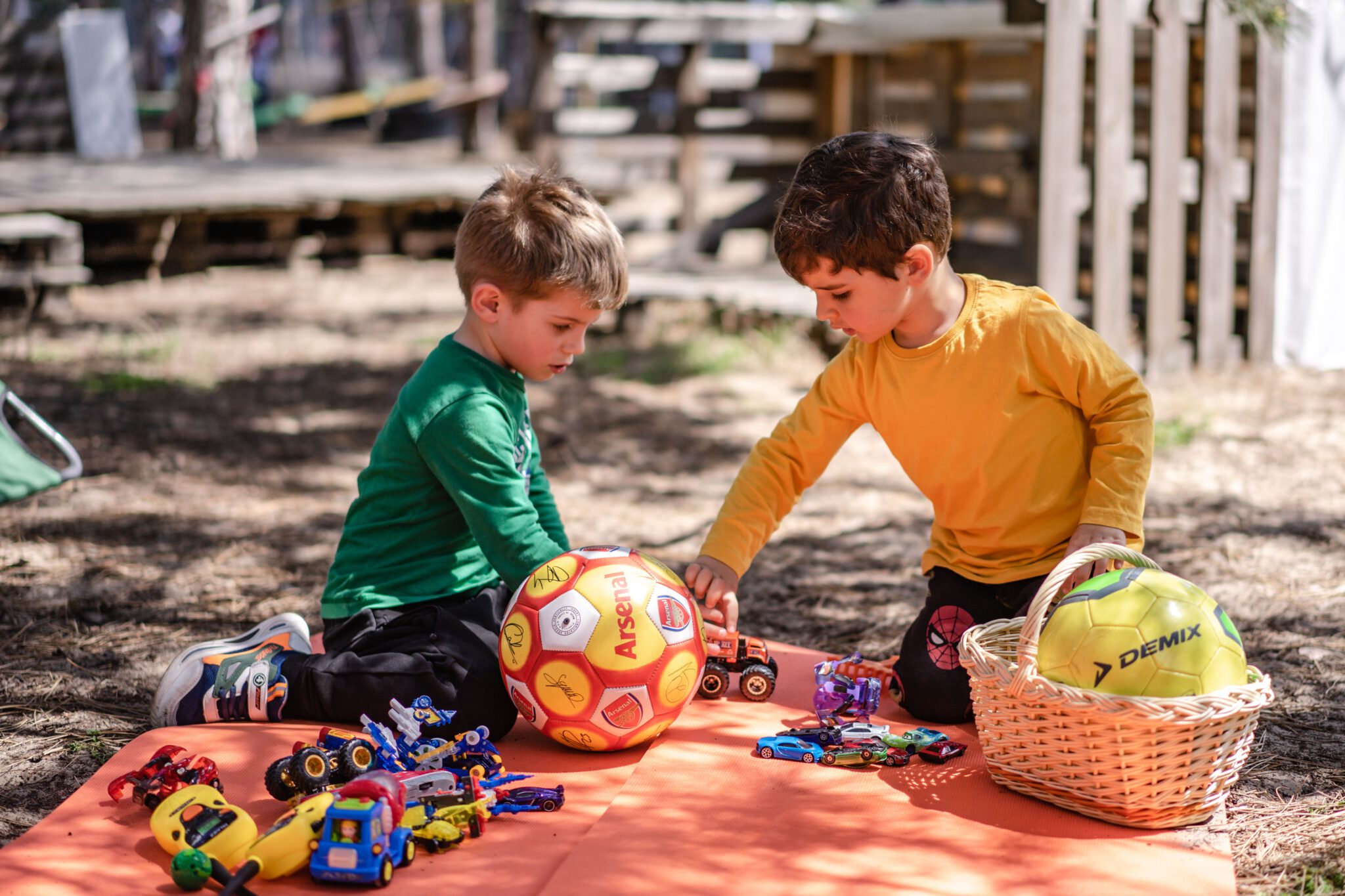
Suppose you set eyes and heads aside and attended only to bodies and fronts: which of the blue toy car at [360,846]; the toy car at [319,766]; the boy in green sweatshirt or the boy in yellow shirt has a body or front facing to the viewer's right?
the boy in green sweatshirt

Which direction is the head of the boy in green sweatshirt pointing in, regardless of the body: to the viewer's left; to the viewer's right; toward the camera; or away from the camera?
to the viewer's right

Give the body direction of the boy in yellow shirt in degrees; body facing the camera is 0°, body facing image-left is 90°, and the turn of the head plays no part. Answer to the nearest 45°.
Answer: approximately 45°

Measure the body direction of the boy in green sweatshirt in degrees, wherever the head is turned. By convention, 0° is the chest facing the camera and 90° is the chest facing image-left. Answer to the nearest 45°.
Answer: approximately 270°

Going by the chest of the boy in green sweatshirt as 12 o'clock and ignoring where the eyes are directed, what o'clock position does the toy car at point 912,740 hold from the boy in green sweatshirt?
The toy car is roughly at 1 o'clock from the boy in green sweatshirt.

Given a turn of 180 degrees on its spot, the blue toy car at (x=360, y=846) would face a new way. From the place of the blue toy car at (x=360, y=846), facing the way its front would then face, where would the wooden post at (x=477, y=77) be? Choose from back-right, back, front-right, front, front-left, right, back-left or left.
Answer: front-left

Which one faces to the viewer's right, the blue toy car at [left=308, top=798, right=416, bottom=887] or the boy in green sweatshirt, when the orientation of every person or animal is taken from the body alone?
the boy in green sweatshirt
